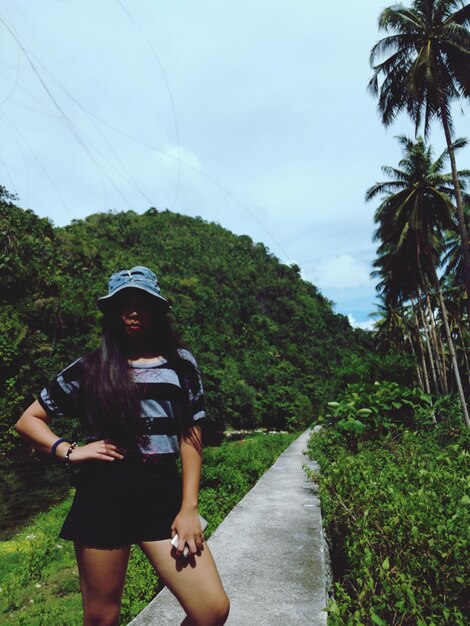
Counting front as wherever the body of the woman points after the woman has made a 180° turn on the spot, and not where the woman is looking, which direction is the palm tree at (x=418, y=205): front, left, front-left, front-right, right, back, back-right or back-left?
front-right

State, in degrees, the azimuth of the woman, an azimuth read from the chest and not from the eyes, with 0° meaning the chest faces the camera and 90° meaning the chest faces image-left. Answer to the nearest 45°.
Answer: approximately 0°

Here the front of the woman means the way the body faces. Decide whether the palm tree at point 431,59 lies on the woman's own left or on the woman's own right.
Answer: on the woman's own left
